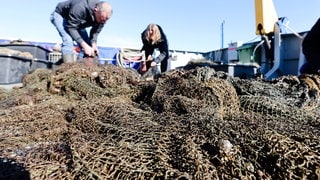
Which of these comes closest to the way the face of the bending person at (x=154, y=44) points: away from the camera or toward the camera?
toward the camera

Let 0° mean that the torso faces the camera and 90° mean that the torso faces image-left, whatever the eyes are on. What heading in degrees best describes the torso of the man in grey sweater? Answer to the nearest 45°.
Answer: approximately 315°

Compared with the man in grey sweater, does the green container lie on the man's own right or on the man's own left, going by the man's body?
on the man's own left

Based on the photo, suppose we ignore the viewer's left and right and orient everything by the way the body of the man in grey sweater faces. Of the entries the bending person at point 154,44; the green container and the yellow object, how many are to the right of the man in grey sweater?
0

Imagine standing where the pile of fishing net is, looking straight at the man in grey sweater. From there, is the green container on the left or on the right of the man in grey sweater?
right

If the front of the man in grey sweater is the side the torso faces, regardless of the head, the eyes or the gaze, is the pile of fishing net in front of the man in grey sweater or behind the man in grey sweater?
in front

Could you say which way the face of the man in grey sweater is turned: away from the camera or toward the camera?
toward the camera
